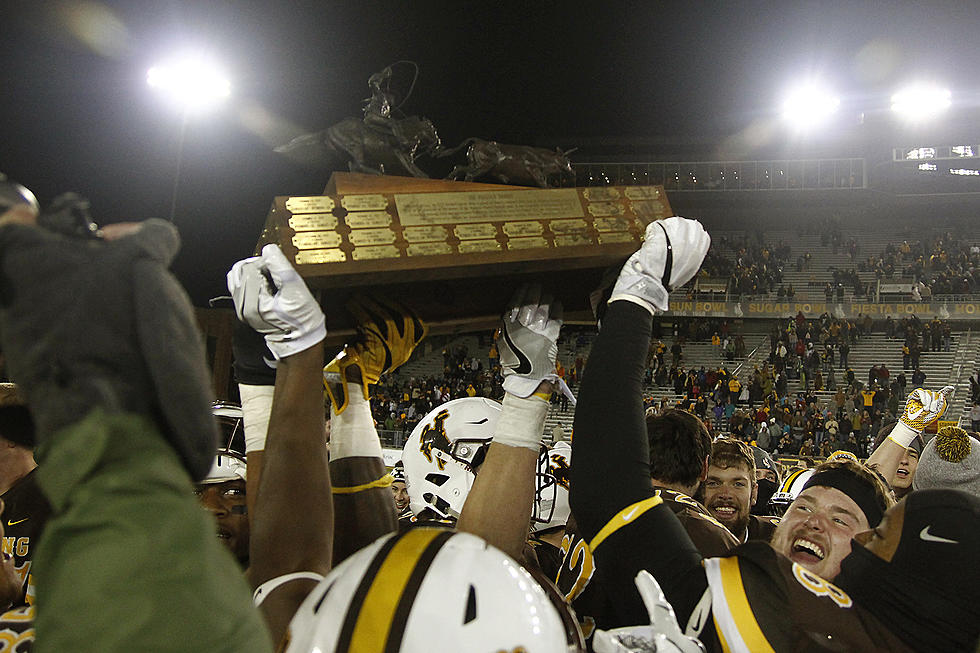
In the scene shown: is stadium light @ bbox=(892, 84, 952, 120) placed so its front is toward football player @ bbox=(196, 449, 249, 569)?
yes

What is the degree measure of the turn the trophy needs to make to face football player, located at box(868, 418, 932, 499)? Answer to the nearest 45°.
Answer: approximately 135° to its left

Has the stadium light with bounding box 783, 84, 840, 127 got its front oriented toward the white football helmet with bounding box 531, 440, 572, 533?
yes

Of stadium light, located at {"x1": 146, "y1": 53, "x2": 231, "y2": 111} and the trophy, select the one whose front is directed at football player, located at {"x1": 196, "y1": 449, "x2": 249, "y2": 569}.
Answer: the stadium light

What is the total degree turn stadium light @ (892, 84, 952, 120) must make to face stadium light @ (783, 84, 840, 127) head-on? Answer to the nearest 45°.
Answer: approximately 45° to its right

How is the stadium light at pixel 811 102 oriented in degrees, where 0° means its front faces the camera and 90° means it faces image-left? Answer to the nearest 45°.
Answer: approximately 0°

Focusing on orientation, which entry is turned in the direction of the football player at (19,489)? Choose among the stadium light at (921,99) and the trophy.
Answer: the stadium light

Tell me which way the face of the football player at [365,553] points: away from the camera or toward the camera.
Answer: away from the camera
